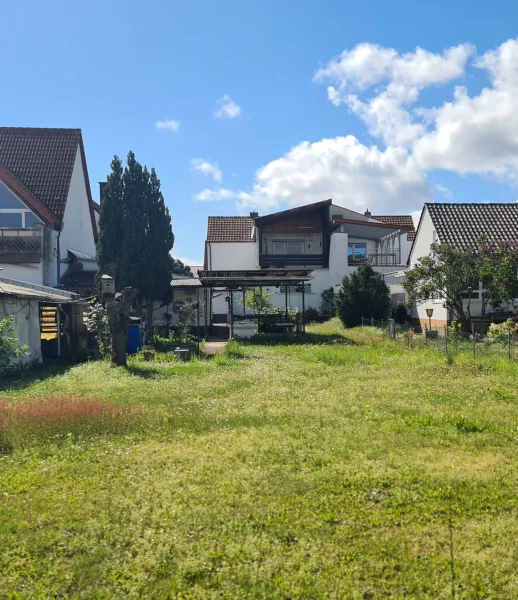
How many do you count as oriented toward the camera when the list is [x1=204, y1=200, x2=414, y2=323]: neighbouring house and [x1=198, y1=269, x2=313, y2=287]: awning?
2

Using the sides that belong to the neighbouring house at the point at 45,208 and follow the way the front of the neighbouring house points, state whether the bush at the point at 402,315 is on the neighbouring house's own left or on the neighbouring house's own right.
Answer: on the neighbouring house's own left

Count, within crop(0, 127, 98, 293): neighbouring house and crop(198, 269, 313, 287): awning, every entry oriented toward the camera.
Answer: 2

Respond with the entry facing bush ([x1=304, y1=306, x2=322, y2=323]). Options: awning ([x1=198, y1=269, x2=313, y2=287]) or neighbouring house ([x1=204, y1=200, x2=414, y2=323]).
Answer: the neighbouring house

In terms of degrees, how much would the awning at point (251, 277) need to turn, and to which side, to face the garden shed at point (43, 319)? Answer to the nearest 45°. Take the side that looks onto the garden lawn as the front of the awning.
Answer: approximately 45° to its right

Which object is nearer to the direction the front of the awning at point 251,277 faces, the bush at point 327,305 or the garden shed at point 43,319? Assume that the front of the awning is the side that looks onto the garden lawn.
the garden shed

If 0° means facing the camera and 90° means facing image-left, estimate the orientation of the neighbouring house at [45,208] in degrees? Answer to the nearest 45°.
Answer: approximately 0°

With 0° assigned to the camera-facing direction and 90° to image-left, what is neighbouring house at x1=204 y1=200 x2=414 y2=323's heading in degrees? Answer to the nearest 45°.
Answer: approximately 0°

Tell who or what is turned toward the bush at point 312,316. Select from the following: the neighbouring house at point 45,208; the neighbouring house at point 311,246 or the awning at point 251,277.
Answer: the neighbouring house at point 311,246

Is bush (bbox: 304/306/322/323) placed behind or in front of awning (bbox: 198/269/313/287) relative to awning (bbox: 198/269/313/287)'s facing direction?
behind
